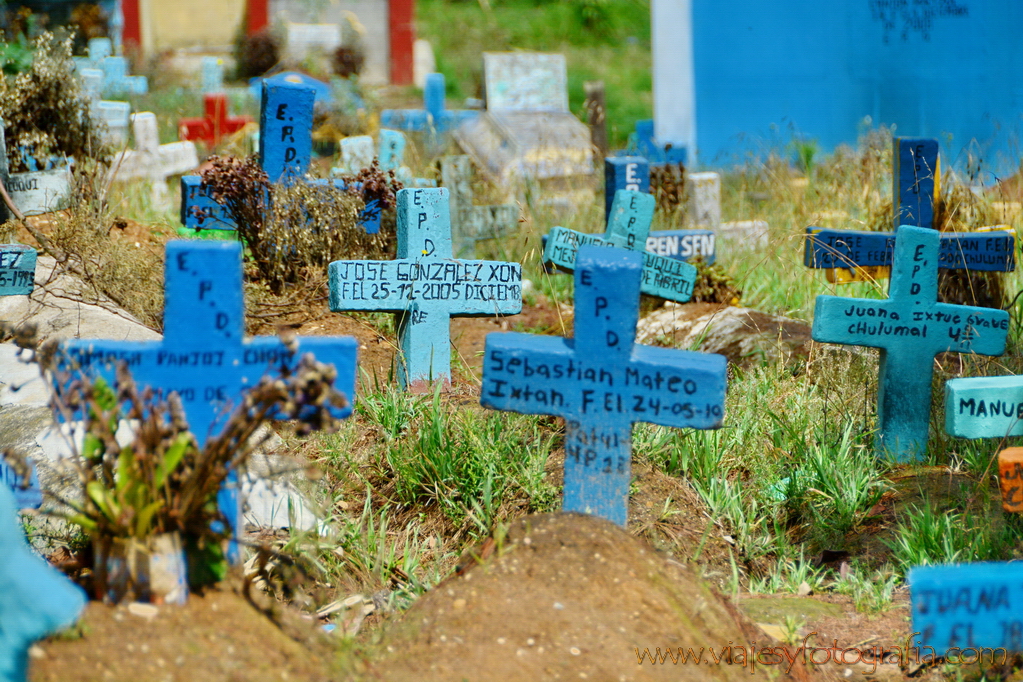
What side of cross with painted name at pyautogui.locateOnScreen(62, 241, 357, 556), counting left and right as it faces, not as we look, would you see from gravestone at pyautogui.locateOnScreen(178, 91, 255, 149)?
back

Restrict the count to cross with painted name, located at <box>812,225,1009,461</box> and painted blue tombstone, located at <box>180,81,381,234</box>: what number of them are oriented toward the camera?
2

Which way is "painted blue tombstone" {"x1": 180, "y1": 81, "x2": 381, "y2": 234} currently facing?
toward the camera

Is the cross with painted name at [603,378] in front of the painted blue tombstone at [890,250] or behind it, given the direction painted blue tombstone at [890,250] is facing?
in front

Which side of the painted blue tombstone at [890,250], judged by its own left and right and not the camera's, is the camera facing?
front

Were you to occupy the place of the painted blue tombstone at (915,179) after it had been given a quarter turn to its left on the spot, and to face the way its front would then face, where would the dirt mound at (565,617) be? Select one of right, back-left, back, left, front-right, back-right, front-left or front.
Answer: right

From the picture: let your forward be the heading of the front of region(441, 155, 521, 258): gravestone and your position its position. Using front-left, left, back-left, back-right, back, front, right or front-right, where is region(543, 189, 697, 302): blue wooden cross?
front-left

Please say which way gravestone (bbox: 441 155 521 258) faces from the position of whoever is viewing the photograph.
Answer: facing the viewer

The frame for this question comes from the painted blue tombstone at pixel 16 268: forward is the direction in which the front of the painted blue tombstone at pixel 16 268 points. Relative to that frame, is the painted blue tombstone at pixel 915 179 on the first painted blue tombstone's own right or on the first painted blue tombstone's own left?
on the first painted blue tombstone's own left

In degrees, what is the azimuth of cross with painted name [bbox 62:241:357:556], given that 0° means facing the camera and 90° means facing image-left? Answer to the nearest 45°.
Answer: approximately 0°

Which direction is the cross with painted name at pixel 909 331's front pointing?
toward the camera
